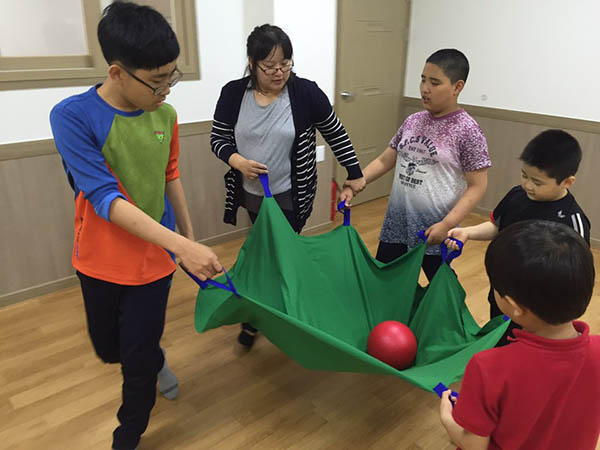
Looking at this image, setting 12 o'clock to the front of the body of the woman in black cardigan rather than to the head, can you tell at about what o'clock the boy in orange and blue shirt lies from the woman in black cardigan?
The boy in orange and blue shirt is roughly at 1 o'clock from the woman in black cardigan.

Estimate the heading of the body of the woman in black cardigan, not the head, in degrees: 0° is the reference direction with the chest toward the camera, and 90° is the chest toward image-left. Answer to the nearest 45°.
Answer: approximately 0°

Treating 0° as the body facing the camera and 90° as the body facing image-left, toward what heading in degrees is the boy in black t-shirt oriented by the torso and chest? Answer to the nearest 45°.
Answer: approximately 45°

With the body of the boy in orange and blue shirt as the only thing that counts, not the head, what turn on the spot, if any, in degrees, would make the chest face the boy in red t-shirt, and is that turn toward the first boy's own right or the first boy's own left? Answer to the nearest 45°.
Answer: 0° — they already face them

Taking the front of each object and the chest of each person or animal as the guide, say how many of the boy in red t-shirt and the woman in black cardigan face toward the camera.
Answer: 1

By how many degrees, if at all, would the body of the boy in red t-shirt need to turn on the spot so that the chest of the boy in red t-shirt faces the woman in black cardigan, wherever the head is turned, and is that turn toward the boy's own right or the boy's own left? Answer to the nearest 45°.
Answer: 0° — they already face them

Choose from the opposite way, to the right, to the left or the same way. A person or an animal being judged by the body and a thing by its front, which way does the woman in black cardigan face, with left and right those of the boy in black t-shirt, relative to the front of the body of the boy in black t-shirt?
to the left

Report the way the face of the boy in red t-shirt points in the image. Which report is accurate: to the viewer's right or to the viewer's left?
to the viewer's left

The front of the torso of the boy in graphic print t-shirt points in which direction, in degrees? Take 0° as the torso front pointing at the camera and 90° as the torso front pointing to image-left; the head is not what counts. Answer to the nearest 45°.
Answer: approximately 45°

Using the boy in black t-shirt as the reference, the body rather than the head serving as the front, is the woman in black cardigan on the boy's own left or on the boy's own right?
on the boy's own right
